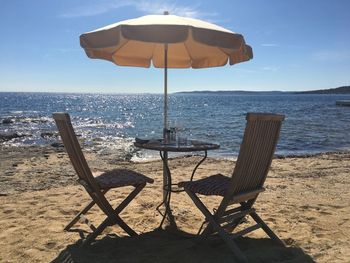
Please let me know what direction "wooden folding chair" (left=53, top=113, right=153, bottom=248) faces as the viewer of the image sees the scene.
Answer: facing away from the viewer and to the right of the viewer

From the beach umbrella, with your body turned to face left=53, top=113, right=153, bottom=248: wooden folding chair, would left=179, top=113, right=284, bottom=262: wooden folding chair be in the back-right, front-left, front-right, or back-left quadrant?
back-left

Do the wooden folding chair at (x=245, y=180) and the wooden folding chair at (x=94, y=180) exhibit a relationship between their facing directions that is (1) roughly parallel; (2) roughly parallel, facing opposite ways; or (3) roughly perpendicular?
roughly perpendicular

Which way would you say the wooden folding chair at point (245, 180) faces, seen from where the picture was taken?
facing away from the viewer and to the left of the viewer

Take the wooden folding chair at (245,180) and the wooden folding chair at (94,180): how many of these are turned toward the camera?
0

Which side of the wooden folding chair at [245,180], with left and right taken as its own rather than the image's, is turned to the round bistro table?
front

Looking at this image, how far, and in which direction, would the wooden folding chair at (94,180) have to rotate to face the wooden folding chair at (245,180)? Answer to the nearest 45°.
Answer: approximately 45° to its right

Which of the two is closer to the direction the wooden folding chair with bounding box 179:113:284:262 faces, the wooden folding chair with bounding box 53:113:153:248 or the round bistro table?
the round bistro table

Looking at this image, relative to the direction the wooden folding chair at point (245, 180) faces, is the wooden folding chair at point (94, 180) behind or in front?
in front

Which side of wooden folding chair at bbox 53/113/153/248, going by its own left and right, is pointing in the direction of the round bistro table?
front
